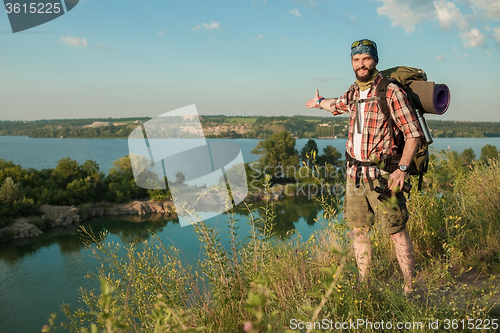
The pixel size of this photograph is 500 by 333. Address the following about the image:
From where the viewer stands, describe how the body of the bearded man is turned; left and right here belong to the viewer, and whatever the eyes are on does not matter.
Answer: facing the viewer and to the left of the viewer

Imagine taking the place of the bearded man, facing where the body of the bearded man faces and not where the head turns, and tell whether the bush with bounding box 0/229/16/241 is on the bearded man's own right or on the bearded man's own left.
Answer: on the bearded man's own right

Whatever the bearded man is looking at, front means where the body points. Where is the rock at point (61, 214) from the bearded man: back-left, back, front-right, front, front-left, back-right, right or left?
right

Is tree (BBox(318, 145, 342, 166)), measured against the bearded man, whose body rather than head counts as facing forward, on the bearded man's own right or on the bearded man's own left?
on the bearded man's own right

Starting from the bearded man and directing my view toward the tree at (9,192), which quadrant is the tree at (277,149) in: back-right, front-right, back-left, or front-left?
front-right

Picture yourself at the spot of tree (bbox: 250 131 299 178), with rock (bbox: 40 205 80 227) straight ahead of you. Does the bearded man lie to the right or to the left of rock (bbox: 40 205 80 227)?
left

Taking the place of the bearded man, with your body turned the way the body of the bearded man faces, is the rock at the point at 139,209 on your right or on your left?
on your right

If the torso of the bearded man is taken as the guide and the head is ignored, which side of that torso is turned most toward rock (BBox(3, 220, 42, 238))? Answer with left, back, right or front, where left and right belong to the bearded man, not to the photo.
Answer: right

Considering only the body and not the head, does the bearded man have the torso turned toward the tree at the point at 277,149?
no

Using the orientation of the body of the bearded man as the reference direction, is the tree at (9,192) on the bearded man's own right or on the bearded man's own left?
on the bearded man's own right
